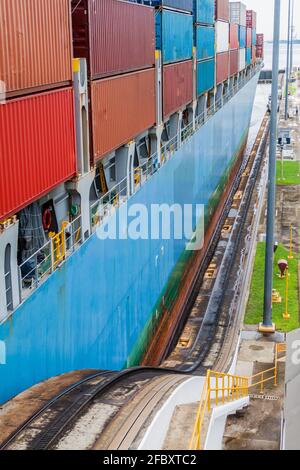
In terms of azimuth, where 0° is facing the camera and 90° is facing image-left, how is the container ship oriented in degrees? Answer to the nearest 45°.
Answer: approximately 225°

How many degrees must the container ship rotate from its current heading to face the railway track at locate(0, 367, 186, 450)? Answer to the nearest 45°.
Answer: approximately 135° to its right
